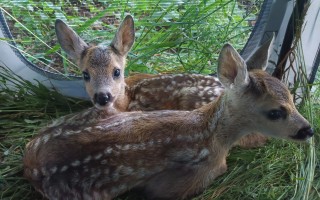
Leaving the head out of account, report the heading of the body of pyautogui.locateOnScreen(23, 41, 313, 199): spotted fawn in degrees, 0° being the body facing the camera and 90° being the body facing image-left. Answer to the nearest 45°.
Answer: approximately 270°

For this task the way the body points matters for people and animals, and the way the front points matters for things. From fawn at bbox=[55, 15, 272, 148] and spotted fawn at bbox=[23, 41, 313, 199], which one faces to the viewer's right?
the spotted fawn

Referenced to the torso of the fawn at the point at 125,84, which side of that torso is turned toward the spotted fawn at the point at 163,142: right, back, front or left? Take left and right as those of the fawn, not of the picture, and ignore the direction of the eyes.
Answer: left

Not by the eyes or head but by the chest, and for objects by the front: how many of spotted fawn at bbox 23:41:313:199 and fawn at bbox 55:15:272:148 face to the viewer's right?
1

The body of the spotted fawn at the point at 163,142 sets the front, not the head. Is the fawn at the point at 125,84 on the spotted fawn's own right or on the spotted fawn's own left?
on the spotted fawn's own left

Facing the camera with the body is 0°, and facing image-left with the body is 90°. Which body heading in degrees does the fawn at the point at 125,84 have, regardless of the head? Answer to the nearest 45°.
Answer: approximately 45°
